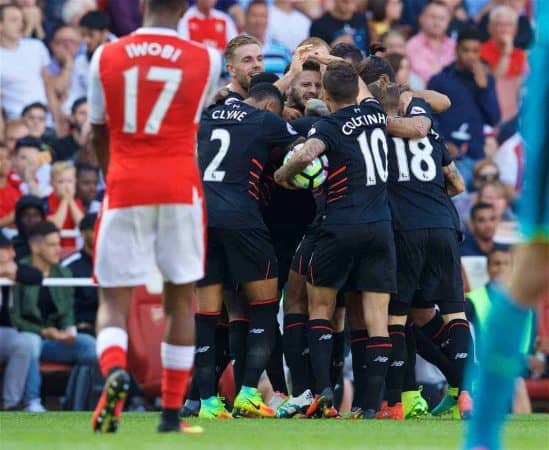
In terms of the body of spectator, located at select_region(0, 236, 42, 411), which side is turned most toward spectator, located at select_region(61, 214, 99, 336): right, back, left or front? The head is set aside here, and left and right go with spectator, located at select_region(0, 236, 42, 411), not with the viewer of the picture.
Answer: left

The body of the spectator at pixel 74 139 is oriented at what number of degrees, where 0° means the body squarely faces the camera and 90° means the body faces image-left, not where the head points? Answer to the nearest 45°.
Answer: approximately 315°

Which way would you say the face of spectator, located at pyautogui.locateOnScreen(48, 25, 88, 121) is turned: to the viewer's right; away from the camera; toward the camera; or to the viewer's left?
toward the camera

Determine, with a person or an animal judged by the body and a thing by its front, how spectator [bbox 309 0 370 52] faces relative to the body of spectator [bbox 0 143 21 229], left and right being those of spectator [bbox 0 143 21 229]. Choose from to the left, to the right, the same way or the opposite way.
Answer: the same way

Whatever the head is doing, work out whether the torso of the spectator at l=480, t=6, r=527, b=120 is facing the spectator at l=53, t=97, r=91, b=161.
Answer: no

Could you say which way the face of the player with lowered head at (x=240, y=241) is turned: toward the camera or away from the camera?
away from the camera

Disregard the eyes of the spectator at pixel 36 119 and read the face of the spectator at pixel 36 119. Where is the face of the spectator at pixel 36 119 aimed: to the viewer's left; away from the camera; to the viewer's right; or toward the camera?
toward the camera

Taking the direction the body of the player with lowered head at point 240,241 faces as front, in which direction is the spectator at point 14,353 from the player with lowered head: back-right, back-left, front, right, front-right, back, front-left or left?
left

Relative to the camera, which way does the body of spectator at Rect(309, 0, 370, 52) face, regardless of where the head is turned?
toward the camera

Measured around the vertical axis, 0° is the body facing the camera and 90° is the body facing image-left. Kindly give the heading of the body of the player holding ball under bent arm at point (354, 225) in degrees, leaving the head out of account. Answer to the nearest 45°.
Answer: approximately 135°

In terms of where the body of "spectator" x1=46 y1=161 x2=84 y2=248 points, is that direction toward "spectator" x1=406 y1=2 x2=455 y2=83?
no

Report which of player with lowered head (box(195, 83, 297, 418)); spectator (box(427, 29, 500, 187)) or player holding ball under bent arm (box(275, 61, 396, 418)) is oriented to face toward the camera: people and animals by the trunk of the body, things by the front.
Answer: the spectator

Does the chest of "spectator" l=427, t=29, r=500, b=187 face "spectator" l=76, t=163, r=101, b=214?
no

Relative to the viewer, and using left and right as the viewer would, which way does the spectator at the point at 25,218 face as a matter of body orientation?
facing the viewer and to the right of the viewer

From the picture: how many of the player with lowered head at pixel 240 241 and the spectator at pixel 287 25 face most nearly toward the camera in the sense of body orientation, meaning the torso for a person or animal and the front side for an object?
1

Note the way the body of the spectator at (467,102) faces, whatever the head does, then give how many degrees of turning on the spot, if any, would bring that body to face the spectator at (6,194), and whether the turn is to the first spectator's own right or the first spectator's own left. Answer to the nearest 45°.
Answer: approximately 45° to the first spectator's own right
